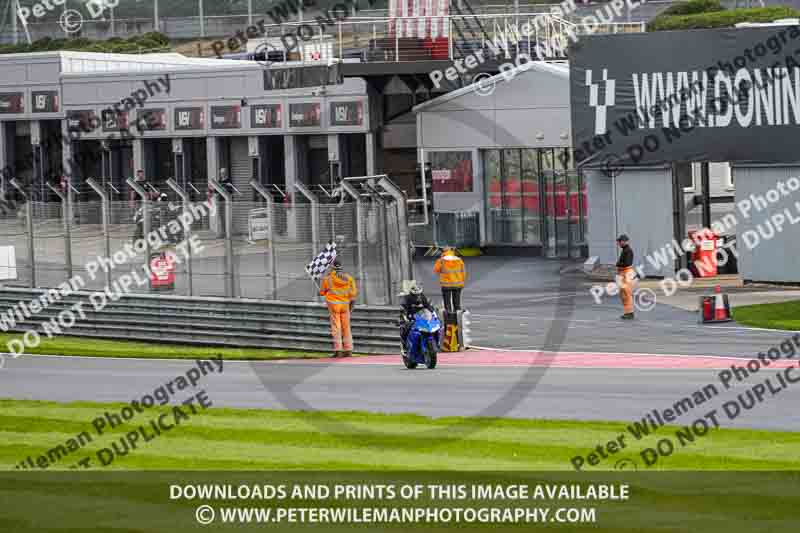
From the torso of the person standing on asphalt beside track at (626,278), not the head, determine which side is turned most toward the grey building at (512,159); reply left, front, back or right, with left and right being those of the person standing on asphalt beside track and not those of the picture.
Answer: right

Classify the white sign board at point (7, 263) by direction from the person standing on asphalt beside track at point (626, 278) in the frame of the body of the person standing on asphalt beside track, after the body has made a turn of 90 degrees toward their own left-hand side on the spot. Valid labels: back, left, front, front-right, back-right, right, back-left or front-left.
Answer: right

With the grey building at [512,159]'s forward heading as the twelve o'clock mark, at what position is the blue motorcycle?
The blue motorcycle is roughly at 12 o'clock from the grey building.

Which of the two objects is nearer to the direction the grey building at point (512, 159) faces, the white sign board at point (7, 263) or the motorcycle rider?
the motorcycle rider

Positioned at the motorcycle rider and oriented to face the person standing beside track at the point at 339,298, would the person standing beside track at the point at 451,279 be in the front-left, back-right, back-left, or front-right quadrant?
front-right

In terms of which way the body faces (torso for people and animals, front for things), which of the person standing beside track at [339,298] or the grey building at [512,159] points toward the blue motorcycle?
the grey building

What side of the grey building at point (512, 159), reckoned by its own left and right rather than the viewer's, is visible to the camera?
front

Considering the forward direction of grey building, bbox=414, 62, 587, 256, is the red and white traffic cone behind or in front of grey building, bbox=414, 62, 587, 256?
in front

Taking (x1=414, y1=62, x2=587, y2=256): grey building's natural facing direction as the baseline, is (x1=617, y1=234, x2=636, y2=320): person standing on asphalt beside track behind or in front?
in front

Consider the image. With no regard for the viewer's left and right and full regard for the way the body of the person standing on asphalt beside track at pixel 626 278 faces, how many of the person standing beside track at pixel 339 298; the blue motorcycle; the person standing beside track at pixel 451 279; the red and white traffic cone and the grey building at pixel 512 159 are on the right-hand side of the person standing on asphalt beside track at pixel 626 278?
1

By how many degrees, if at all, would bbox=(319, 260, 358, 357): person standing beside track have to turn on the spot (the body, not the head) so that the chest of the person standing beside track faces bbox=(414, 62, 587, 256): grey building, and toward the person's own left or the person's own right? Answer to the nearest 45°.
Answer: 0° — they already face it

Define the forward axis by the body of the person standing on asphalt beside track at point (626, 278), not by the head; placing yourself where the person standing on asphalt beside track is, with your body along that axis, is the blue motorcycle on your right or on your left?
on your left

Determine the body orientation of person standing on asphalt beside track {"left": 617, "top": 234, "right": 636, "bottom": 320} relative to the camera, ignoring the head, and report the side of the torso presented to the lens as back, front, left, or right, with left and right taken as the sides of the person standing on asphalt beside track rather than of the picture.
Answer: left
